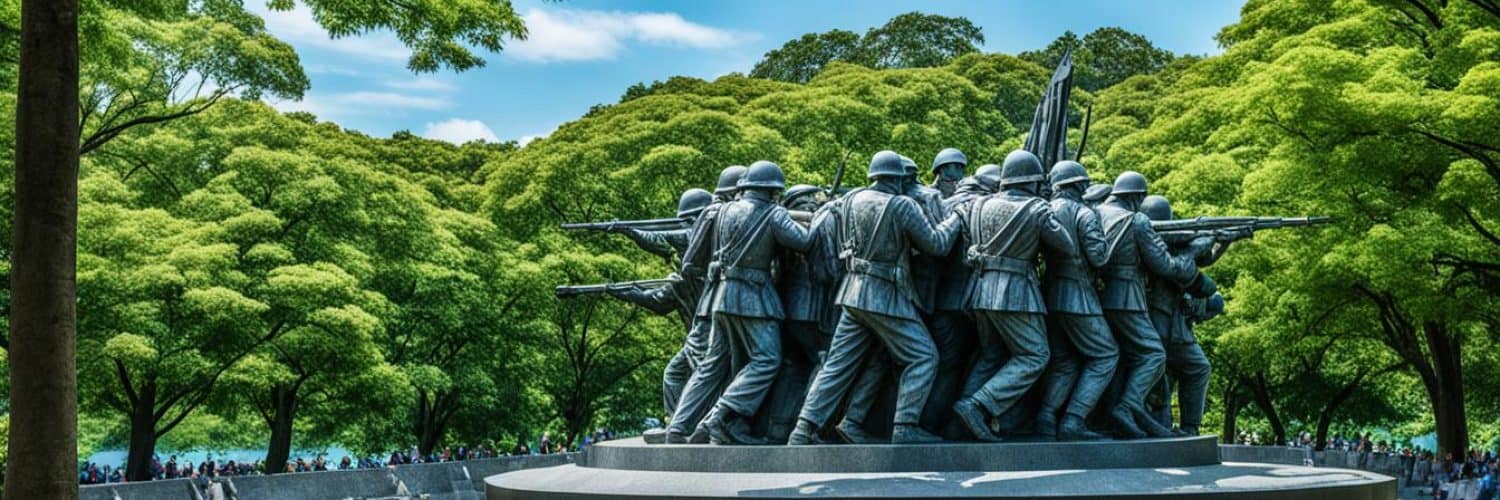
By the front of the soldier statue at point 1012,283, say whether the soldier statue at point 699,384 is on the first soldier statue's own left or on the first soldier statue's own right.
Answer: on the first soldier statue's own left

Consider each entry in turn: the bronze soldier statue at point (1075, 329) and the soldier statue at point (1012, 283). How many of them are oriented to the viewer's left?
0

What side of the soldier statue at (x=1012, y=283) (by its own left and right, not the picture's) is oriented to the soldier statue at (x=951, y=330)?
left

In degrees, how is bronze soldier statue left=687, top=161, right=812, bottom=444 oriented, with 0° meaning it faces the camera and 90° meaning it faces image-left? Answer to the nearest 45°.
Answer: approximately 225°

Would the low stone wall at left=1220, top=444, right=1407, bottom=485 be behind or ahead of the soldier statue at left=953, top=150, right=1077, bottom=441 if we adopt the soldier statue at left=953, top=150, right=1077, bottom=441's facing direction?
ahead

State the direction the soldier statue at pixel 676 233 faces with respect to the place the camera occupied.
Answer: facing to the left of the viewer

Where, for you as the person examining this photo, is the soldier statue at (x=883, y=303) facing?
facing away from the viewer and to the right of the viewer

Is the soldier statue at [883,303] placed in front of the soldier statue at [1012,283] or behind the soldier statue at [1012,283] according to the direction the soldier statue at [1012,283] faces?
behind

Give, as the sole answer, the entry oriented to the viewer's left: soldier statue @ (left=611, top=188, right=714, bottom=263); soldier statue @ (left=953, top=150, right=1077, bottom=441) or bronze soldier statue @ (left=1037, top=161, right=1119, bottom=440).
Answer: soldier statue @ (left=611, top=188, right=714, bottom=263)

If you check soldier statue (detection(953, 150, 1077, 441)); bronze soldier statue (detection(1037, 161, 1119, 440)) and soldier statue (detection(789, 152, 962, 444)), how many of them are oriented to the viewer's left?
0
